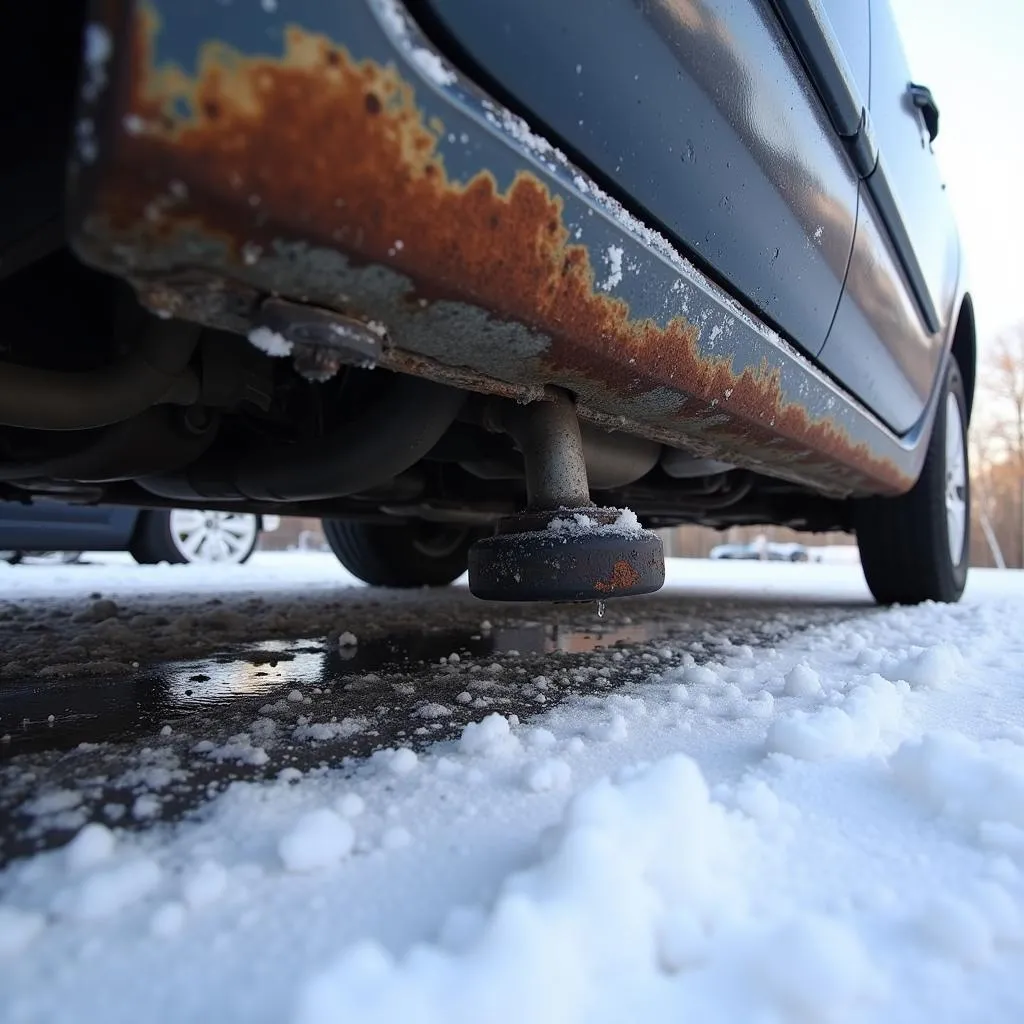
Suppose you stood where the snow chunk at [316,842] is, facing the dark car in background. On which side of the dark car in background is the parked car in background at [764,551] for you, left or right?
right
